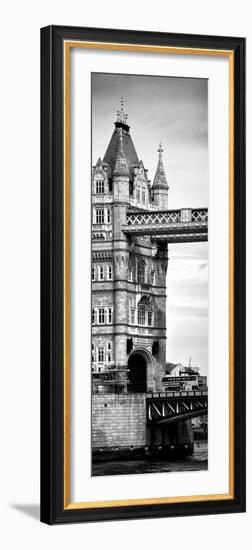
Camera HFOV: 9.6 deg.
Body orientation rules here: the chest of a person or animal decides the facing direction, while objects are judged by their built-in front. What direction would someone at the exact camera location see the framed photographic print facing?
facing the viewer and to the right of the viewer
